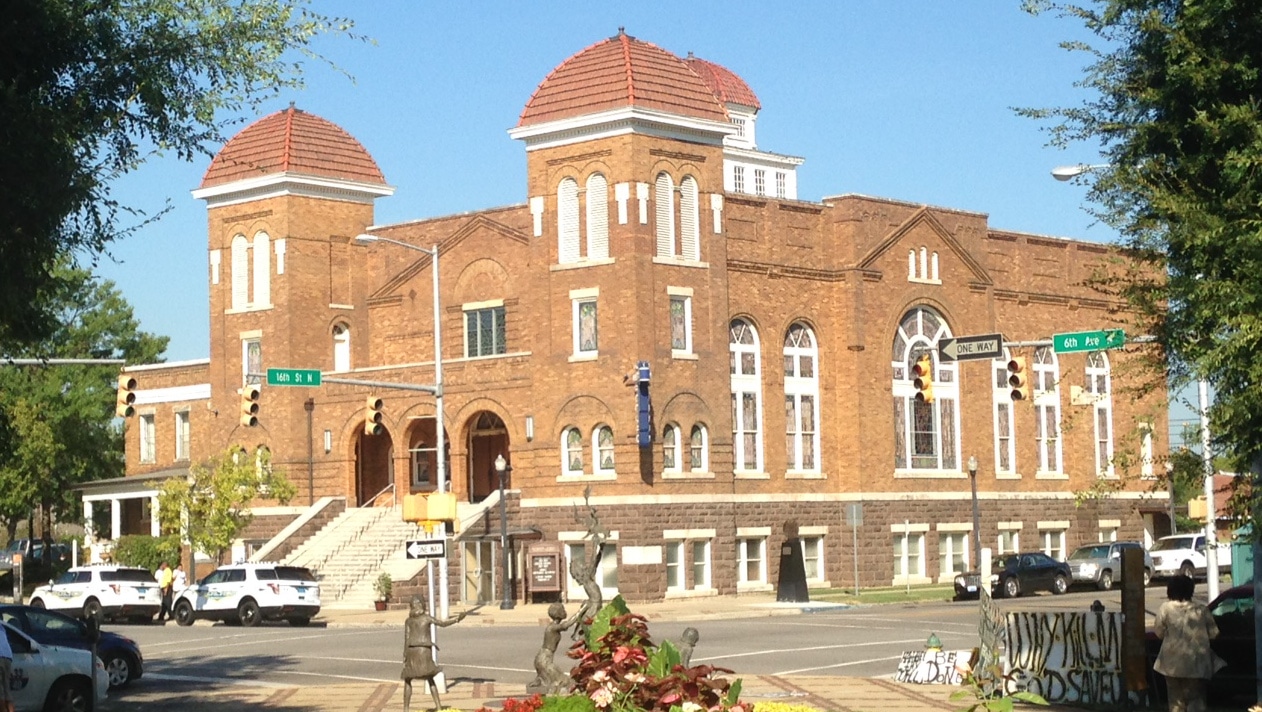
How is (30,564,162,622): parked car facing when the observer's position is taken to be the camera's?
facing away from the viewer and to the left of the viewer

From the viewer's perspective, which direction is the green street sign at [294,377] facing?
toward the camera

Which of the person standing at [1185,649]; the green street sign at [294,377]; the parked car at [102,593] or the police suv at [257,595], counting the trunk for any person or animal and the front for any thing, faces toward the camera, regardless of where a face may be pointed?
the green street sign

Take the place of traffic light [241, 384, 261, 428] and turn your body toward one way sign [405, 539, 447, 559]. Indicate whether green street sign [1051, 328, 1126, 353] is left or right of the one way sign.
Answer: left

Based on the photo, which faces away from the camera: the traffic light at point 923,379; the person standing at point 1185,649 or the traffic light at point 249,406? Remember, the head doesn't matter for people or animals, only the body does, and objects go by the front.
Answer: the person standing

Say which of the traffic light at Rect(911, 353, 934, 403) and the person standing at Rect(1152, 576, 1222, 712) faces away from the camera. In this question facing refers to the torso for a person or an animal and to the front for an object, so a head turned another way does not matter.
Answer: the person standing

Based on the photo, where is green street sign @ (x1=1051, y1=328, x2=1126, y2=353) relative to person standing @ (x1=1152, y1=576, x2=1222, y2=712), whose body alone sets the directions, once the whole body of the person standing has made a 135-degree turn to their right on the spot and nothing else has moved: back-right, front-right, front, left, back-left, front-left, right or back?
back-left

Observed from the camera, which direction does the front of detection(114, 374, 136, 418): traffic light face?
facing the viewer and to the right of the viewer

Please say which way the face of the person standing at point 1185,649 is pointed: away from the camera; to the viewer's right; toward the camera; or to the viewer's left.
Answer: away from the camera

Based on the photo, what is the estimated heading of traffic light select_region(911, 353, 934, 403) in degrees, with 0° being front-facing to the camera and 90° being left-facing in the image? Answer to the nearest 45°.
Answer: approximately 45°

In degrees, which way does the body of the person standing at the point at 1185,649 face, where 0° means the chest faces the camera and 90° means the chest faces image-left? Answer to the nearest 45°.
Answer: approximately 180°

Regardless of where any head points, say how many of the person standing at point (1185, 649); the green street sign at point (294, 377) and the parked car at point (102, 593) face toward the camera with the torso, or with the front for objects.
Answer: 1

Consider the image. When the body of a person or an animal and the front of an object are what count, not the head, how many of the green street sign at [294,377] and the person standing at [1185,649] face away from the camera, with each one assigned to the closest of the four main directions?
1

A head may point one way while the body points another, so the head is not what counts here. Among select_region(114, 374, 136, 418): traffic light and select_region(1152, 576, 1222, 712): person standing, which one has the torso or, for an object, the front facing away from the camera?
the person standing

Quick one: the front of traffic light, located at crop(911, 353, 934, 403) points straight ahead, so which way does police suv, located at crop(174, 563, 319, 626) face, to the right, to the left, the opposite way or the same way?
to the right
